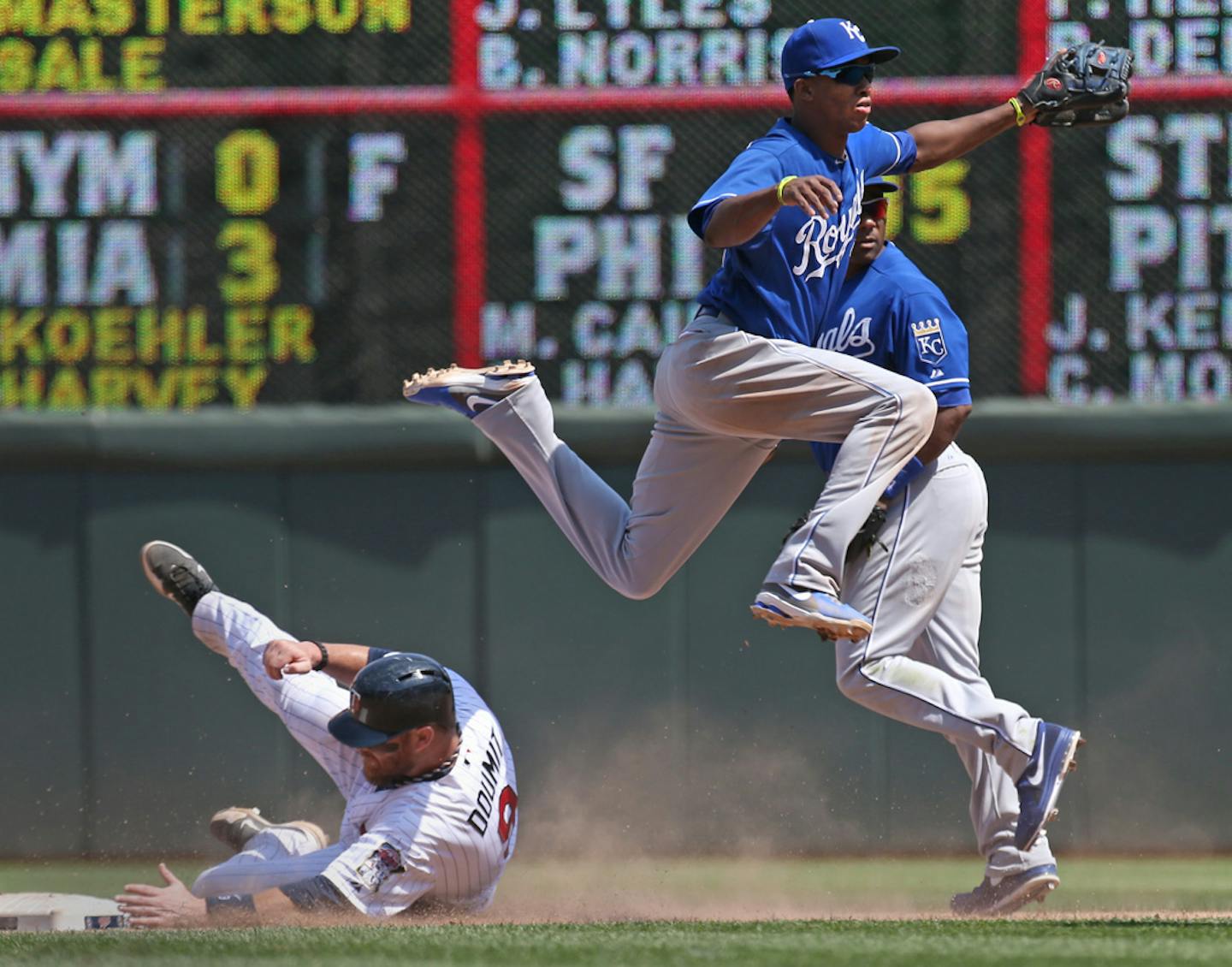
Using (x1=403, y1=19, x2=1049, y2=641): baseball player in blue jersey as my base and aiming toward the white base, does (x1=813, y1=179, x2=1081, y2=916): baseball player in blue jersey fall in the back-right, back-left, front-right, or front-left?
back-right

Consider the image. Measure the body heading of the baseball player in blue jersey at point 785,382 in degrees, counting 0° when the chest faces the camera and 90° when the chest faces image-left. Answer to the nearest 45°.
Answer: approximately 315°

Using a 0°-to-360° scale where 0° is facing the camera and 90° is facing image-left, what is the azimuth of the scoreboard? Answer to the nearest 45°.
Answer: approximately 0°

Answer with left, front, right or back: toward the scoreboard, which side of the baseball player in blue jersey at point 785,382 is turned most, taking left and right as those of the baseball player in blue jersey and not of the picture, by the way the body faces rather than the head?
back
